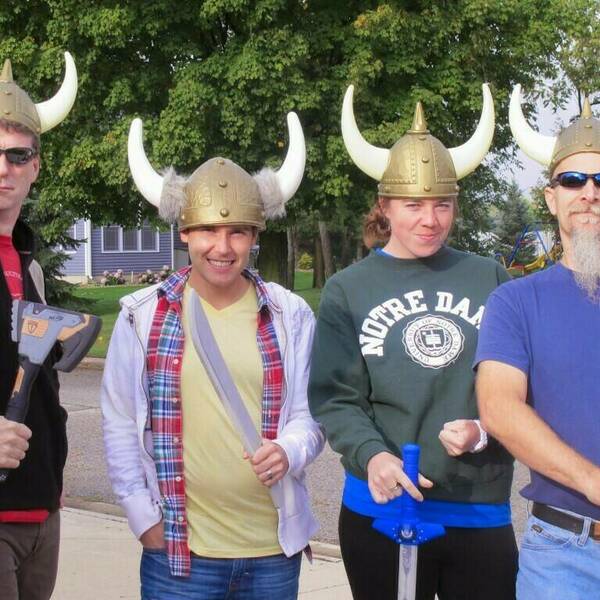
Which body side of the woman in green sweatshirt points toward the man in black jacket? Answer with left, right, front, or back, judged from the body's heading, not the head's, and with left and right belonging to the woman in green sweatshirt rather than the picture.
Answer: right

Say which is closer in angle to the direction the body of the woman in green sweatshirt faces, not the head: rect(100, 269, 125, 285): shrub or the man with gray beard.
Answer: the man with gray beard

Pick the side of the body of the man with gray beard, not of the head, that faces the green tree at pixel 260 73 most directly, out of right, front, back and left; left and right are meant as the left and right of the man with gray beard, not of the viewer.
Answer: back

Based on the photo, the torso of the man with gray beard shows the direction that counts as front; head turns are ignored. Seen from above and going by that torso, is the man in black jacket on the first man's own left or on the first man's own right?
on the first man's own right

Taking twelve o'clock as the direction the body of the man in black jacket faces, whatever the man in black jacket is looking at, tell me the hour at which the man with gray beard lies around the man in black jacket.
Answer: The man with gray beard is roughly at 10 o'clock from the man in black jacket.

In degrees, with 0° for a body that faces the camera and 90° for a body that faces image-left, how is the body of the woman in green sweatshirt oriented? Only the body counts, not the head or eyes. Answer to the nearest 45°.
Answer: approximately 0°

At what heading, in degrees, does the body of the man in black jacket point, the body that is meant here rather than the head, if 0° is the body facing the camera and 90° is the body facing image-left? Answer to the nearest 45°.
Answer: approximately 0°
